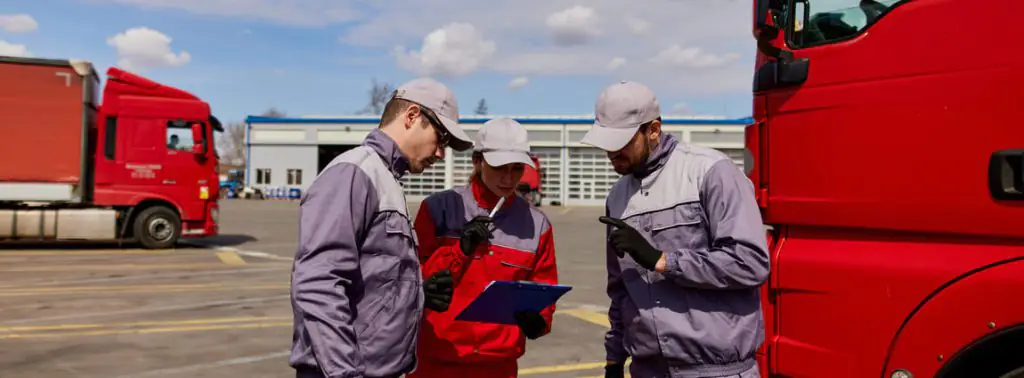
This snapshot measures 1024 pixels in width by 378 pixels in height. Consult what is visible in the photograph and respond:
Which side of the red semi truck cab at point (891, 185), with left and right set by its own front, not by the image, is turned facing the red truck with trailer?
front

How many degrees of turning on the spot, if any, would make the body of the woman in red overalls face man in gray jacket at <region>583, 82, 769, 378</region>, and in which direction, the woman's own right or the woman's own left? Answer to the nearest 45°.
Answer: approximately 45° to the woman's own left

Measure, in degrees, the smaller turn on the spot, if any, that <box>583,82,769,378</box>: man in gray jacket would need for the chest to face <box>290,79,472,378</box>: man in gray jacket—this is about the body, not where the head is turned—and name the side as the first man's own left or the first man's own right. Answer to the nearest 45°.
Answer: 0° — they already face them

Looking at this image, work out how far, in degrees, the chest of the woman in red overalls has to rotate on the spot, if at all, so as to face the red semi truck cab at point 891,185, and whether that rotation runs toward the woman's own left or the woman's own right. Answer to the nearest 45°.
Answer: approximately 90° to the woman's own left

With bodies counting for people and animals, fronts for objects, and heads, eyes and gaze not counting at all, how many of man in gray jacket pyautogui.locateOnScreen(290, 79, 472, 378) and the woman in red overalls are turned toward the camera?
1

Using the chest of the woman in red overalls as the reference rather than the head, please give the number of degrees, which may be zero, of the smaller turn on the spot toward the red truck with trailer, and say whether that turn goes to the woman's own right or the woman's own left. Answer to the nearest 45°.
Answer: approximately 135° to the woman's own right

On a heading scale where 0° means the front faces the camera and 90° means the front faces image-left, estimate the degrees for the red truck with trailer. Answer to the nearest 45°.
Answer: approximately 270°

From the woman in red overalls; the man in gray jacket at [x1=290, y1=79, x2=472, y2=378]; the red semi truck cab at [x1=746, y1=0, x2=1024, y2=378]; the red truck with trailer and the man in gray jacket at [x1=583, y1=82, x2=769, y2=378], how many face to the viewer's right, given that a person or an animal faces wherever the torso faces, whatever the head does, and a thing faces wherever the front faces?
2

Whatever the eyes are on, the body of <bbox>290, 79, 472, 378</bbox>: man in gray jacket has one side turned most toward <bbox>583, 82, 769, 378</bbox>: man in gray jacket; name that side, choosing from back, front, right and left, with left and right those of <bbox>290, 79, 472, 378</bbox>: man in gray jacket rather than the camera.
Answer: front

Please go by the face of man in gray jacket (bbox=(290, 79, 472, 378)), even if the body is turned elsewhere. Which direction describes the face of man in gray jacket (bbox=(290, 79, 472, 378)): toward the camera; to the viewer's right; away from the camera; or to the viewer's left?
to the viewer's right

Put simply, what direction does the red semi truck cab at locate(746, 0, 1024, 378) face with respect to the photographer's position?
facing to the left of the viewer

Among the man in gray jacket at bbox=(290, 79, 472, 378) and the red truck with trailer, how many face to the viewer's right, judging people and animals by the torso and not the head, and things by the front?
2
